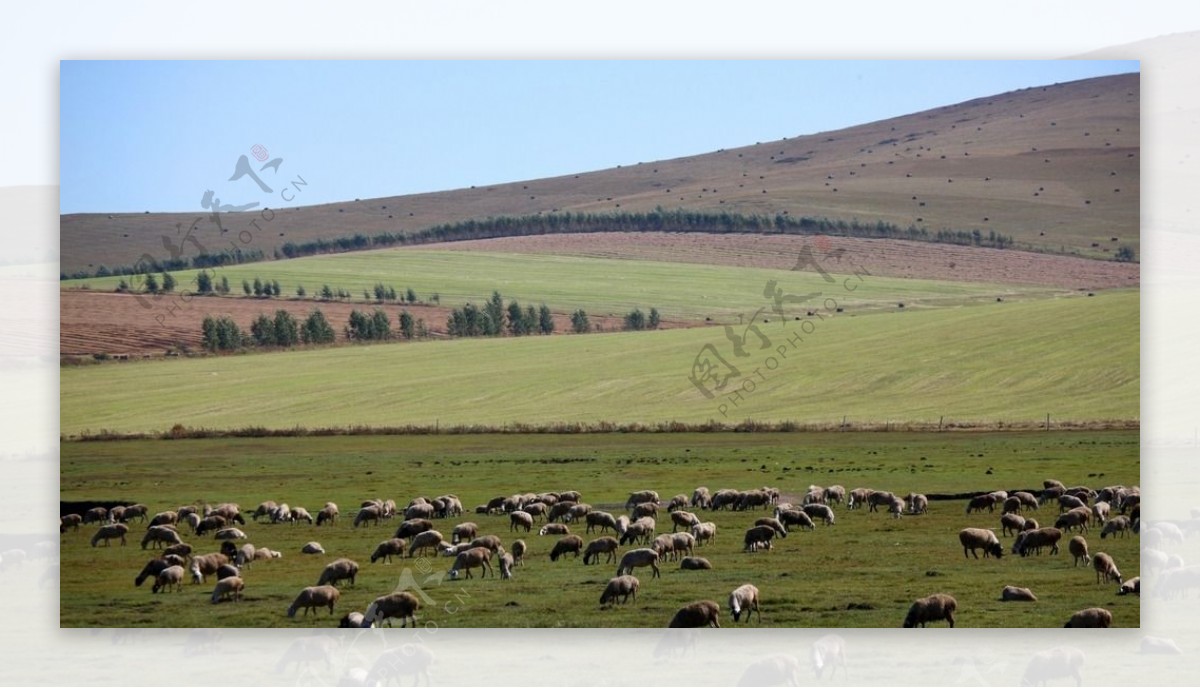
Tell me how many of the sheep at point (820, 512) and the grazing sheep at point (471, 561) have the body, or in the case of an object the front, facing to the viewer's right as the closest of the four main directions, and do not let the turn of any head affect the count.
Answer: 1

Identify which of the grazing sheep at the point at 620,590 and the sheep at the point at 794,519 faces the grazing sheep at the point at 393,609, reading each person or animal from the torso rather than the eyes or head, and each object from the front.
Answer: the grazing sheep at the point at 620,590

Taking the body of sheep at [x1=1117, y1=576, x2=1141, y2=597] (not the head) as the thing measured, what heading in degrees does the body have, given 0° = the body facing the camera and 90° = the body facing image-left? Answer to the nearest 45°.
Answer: approximately 90°

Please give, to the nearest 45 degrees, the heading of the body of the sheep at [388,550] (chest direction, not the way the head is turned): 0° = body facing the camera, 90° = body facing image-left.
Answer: approximately 90°

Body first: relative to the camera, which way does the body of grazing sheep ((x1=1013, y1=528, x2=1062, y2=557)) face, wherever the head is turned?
to the viewer's left

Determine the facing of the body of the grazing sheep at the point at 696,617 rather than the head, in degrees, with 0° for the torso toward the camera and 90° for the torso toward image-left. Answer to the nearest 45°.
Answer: approximately 90°

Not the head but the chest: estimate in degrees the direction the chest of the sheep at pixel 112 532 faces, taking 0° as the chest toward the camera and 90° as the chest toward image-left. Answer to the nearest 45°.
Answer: approximately 90°

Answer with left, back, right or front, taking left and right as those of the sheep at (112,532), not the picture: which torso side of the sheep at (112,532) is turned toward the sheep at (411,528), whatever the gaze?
back

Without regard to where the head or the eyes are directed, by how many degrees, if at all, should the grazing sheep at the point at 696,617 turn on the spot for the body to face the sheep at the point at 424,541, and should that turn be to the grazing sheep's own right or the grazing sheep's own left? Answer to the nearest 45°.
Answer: approximately 45° to the grazing sheep's own right

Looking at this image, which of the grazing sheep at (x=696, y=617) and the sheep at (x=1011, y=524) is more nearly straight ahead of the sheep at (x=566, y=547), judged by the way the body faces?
the grazing sheep

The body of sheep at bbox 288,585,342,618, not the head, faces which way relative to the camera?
to the viewer's left

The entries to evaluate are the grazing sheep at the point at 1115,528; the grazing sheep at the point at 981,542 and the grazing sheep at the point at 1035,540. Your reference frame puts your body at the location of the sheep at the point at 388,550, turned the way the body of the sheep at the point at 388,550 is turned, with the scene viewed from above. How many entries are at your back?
3

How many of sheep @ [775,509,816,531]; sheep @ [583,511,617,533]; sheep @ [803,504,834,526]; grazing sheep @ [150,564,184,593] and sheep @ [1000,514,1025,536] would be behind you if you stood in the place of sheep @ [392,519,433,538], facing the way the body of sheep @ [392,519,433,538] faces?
4
